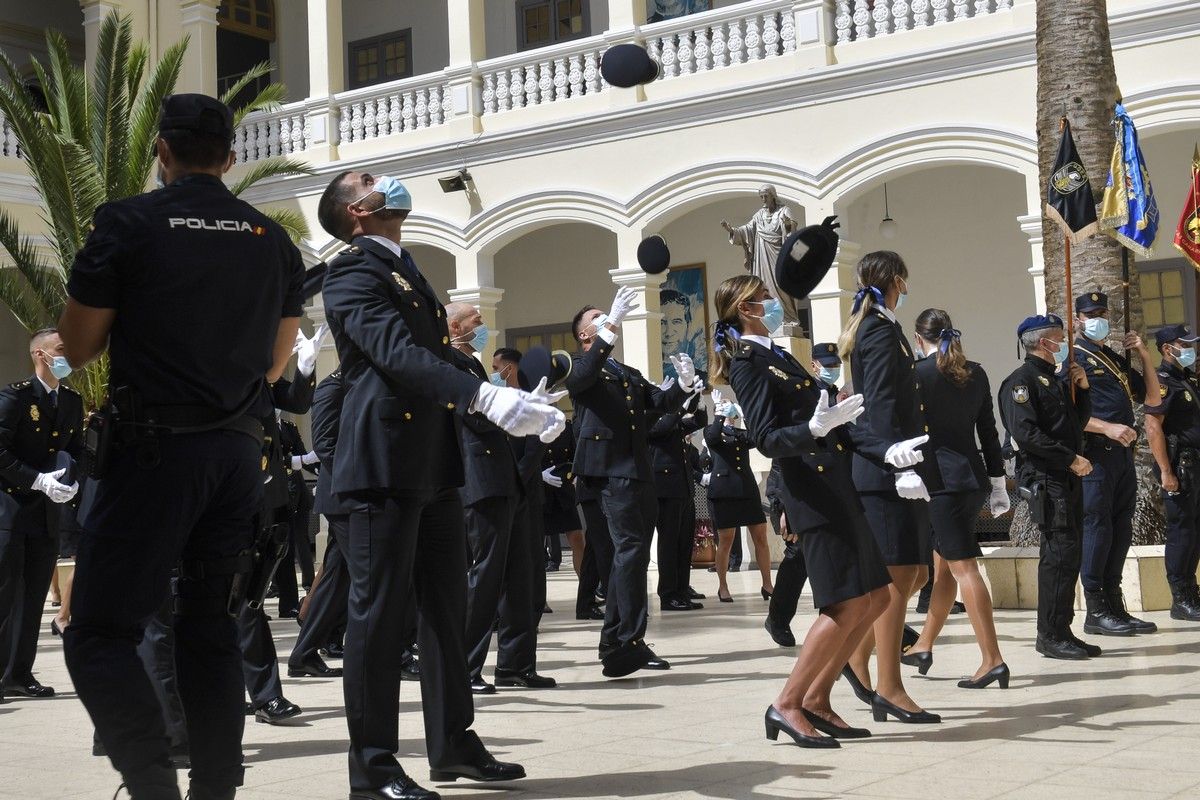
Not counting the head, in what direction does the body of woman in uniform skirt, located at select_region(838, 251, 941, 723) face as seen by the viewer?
to the viewer's right

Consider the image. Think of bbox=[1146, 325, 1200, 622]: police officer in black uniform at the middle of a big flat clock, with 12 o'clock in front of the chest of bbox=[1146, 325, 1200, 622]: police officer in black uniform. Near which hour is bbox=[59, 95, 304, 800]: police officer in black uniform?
bbox=[59, 95, 304, 800]: police officer in black uniform is roughly at 2 o'clock from bbox=[1146, 325, 1200, 622]: police officer in black uniform.

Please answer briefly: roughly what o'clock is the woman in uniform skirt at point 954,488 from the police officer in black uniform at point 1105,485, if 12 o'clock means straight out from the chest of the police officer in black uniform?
The woman in uniform skirt is roughly at 2 o'clock from the police officer in black uniform.

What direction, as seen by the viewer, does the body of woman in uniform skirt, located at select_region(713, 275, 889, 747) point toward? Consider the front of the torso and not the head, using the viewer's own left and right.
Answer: facing to the right of the viewer

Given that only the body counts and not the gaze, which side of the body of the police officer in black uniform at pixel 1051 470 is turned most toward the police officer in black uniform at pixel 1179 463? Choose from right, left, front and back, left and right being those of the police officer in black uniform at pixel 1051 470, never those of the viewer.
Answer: left

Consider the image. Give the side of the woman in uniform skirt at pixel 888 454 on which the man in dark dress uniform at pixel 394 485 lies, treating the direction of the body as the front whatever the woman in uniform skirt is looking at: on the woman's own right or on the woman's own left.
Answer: on the woman's own right

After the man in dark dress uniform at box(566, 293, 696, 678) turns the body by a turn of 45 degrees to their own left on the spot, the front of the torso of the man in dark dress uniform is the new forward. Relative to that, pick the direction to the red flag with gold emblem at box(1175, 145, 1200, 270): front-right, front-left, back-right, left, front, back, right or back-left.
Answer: front-left
